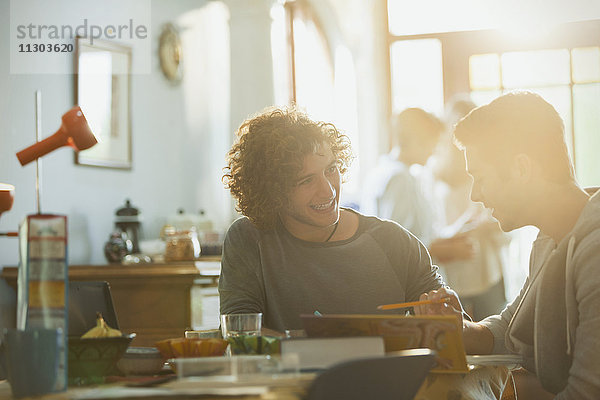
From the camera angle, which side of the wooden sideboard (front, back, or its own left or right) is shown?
front

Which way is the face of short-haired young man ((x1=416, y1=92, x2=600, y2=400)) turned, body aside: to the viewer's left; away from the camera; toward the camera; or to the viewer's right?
to the viewer's left

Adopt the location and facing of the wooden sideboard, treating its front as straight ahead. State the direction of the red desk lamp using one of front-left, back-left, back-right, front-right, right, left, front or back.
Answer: front

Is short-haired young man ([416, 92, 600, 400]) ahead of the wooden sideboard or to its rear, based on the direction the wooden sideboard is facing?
ahead

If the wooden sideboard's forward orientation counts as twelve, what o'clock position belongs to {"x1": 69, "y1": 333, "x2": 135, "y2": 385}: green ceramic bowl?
The green ceramic bowl is roughly at 12 o'clock from the wooden sideboard.

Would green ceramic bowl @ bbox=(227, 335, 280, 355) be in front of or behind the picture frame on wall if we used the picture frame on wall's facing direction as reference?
in front

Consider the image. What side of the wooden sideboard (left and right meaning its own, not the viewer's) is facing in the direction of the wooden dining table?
front

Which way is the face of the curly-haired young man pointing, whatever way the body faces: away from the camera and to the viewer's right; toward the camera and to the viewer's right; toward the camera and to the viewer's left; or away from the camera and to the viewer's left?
toward the camera and to the viewer's right

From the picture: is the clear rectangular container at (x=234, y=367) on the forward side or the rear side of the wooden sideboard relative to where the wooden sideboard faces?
on the forward side

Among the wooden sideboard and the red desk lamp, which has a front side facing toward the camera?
the wooden sideboard

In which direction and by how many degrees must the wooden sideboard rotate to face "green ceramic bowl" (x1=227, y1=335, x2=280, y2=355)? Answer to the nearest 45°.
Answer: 0° — it already faces it

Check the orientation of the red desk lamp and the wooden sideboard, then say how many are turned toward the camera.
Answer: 1

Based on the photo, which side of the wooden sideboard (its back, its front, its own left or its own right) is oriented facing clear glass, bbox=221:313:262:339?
front

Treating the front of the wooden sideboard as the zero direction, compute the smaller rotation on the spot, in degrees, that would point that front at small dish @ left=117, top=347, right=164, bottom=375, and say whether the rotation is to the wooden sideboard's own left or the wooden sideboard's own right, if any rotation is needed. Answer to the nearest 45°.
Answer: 0° — it already faces it
